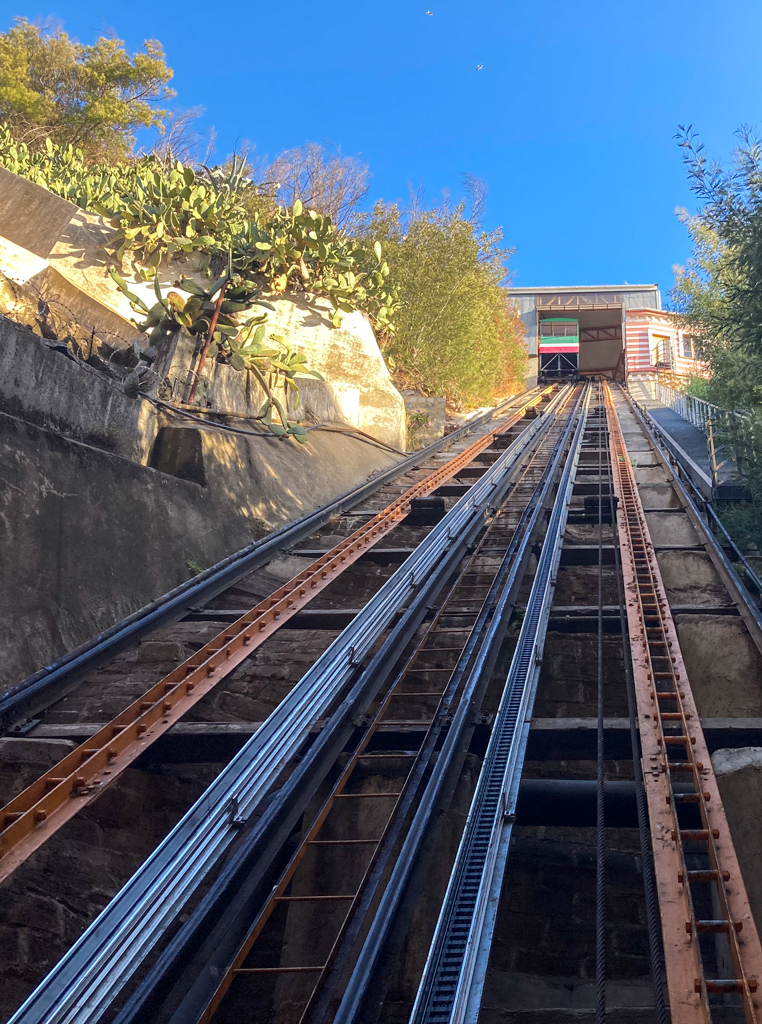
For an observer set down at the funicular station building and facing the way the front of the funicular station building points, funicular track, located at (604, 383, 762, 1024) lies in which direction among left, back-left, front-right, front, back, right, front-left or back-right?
front

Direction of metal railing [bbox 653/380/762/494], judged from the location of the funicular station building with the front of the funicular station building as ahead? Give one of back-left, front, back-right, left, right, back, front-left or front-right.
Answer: front

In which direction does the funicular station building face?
toward the camera

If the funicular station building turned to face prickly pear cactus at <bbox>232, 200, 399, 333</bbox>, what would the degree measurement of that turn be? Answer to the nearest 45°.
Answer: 0° — it already faces it

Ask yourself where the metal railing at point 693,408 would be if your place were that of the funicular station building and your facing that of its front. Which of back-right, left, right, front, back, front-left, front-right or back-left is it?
front

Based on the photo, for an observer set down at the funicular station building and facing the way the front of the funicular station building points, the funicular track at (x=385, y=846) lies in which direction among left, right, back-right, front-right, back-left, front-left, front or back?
front

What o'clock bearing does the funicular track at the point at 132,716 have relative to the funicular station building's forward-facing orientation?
The funicular track is roughly at 12 o'clock from the funicular station building.

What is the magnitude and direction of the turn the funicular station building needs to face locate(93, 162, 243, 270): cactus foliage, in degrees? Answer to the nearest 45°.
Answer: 0° — it already faces it

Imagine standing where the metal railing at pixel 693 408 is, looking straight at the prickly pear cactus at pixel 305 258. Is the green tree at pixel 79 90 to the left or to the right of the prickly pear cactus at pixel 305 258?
right

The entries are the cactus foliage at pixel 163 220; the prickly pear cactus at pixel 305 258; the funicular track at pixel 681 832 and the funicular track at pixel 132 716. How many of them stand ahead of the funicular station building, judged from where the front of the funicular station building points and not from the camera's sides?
4

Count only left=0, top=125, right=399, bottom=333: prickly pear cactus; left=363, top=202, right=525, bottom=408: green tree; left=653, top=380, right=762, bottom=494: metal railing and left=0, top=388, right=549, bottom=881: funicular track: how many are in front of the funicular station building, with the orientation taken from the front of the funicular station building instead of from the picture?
4

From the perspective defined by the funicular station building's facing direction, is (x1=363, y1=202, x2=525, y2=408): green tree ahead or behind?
ahead
